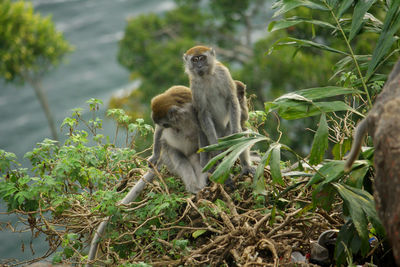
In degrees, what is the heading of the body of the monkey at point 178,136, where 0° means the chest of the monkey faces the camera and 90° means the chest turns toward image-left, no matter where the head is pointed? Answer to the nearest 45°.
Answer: approximately 45°

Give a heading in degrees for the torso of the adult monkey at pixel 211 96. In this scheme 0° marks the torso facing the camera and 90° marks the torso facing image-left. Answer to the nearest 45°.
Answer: approximately 0°

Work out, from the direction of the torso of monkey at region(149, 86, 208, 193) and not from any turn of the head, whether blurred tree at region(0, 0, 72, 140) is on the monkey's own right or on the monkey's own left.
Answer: on the monkey's own right

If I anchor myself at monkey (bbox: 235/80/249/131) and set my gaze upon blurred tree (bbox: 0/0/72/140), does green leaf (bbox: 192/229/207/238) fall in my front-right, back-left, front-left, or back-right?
back-left
